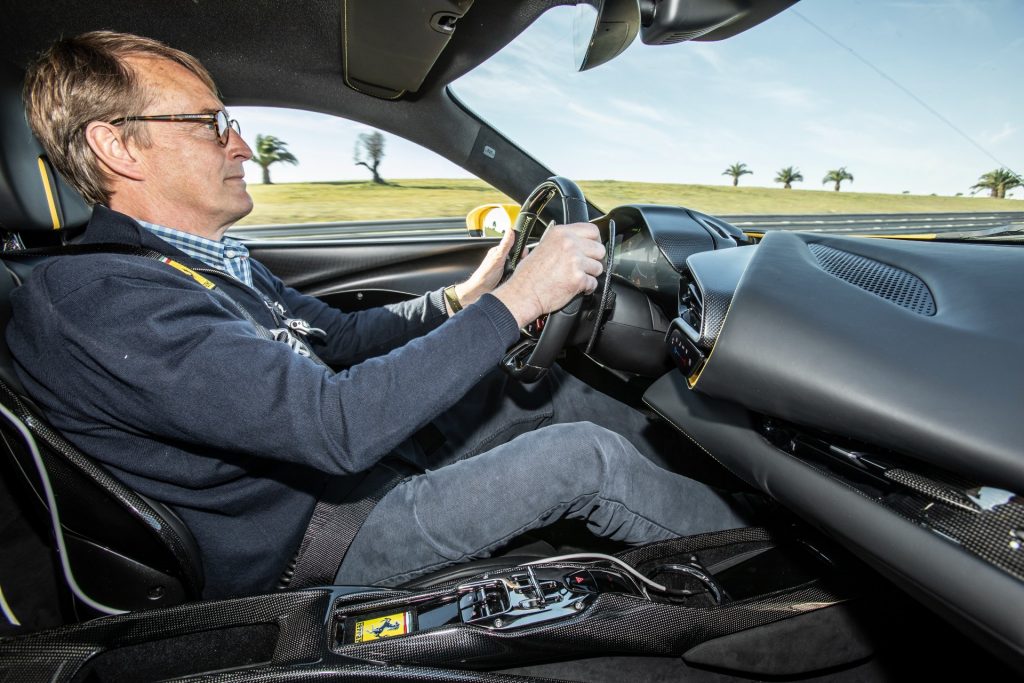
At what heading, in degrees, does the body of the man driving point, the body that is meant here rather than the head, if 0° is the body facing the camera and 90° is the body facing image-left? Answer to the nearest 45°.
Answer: approximately 270°

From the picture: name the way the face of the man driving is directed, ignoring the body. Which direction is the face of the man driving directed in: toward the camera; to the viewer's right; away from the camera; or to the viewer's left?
to the viewer's right

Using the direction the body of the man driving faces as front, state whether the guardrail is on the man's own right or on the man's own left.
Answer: on the man's own left

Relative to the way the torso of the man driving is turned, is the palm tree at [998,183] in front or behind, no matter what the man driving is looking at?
in front
